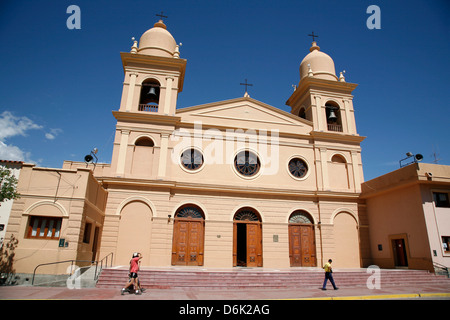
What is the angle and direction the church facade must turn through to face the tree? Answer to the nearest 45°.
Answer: approximately 45° to its right

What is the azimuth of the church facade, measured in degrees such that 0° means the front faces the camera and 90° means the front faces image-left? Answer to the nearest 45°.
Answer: approximately 0°
